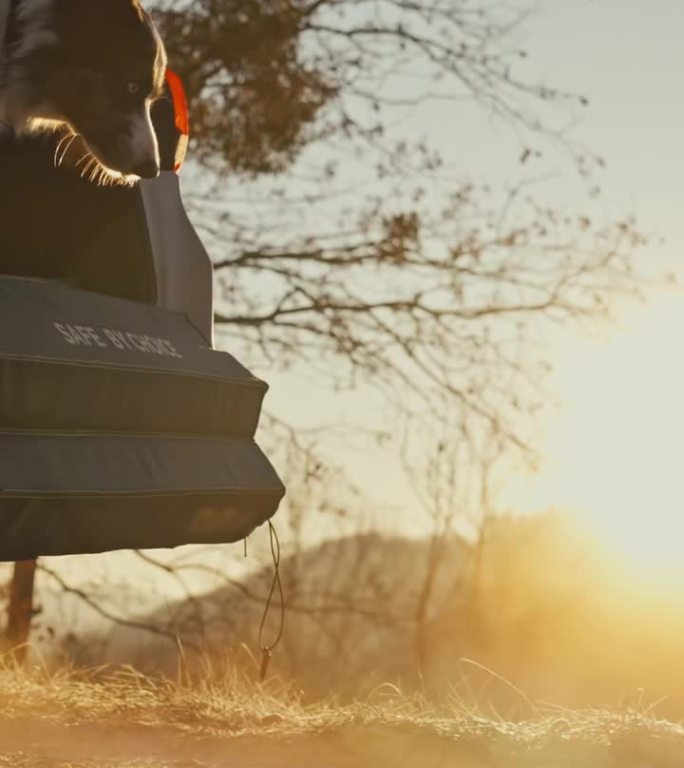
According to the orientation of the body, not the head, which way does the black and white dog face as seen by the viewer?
to the viewer's right
